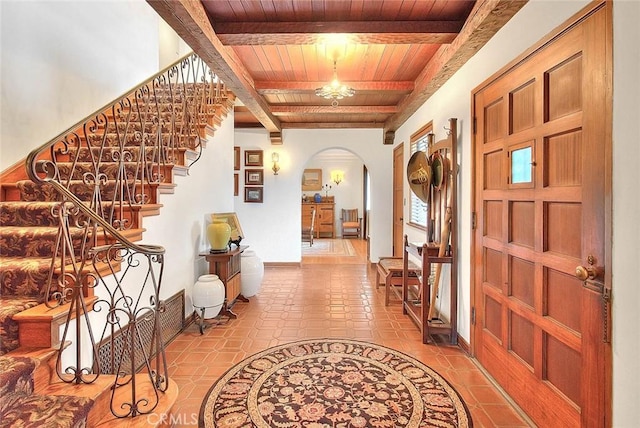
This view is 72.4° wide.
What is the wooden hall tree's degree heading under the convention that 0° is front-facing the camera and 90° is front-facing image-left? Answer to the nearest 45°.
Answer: approximately 90°

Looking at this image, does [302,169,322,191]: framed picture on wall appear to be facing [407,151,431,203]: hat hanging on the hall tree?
yes

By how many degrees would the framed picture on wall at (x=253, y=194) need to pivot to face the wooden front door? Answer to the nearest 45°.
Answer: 0° — it already faces it

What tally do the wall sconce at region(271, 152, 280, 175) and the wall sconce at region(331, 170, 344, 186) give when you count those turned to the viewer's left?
0

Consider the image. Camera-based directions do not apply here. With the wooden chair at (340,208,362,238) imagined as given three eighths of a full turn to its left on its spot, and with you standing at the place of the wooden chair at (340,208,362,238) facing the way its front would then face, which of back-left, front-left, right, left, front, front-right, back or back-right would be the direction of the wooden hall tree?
back-right

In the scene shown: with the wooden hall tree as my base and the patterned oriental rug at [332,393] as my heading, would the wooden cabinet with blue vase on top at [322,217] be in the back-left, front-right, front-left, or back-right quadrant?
back-right

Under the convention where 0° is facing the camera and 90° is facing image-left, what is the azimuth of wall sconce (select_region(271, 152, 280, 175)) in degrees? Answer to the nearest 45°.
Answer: approximately 0°

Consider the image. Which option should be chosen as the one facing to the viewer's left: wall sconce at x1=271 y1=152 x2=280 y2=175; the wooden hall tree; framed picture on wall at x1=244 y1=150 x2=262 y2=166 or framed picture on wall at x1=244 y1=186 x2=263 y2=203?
the wooden hall tree

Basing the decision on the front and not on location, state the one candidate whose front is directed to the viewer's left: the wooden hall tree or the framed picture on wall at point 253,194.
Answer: the wooden hall tree

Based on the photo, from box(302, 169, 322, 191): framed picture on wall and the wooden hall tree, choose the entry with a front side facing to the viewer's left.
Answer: the wooden hall tree
